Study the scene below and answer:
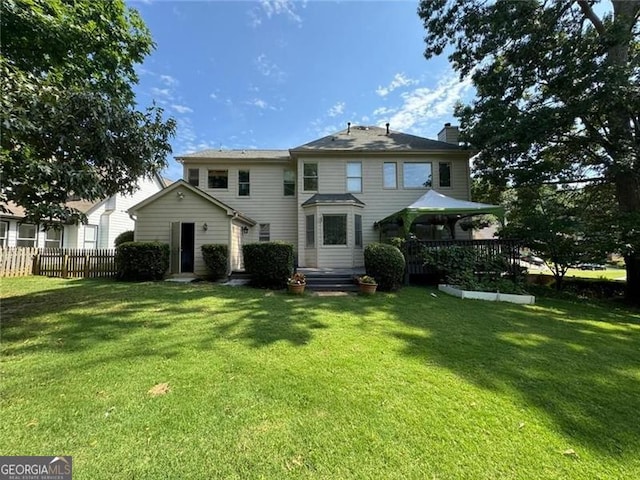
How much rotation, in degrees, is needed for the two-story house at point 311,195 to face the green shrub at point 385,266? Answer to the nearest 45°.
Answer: approximately 135° to its right

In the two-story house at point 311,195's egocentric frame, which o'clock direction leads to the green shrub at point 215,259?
The green shrub is roughly at 8 o'clock from the two-story house.

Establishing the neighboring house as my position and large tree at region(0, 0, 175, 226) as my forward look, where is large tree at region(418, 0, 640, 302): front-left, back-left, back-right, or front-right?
front-left

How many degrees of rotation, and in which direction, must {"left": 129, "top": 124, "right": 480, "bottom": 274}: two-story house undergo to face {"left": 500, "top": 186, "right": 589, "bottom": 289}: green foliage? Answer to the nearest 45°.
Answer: approximately 135° to its right

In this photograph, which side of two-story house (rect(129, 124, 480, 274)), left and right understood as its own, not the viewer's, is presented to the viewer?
back

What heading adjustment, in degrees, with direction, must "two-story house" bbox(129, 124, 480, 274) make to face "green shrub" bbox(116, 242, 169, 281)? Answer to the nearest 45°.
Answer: approximately 135° to its left

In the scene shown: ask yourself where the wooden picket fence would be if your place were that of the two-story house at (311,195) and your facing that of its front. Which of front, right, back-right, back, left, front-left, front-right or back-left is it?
left
